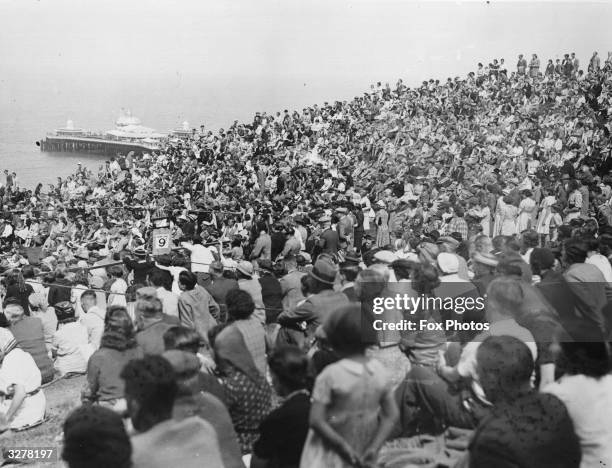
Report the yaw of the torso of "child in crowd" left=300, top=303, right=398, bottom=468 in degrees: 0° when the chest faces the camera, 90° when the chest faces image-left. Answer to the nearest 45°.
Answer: approximately 180°

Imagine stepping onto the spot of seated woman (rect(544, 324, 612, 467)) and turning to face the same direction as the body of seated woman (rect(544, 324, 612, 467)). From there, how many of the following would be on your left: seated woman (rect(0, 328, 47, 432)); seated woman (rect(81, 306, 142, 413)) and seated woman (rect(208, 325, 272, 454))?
3

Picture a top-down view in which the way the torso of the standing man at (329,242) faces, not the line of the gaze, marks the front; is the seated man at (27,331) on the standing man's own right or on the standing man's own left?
on the standing man's own left

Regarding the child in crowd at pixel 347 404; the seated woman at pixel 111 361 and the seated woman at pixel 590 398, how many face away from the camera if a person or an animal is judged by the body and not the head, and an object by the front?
3

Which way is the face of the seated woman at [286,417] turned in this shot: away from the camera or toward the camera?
away from the camera

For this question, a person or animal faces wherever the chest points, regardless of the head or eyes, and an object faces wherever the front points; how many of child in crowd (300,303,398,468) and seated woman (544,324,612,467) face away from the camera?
2

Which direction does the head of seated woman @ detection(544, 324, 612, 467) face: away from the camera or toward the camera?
away from the camera

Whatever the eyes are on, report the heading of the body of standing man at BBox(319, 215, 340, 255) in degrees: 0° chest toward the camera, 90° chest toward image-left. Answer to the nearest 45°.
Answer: approximately 135°

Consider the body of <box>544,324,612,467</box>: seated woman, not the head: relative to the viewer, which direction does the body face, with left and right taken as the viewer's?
facing away from the viewer

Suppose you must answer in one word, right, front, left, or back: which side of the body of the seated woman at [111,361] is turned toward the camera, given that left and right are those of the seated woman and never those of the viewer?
back

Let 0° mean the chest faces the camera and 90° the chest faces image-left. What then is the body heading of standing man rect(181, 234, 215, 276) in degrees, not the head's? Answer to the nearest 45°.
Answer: approximately 135°

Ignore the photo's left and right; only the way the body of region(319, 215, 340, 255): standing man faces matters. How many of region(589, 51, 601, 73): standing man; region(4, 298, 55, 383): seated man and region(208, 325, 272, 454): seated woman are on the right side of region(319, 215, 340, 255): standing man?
1

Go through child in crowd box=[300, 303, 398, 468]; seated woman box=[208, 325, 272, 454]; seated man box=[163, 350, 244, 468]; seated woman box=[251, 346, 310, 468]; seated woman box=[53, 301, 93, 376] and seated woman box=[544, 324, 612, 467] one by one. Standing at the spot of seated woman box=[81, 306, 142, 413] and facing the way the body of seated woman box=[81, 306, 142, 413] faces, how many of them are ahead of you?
1

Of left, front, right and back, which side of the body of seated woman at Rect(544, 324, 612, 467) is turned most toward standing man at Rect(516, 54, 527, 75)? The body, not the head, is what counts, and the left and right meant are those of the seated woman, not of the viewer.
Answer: front

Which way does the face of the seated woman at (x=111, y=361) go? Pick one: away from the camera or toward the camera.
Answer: away from the camera

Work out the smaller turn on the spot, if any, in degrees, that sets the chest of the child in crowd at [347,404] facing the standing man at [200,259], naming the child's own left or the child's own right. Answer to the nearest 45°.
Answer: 0° — they already face them

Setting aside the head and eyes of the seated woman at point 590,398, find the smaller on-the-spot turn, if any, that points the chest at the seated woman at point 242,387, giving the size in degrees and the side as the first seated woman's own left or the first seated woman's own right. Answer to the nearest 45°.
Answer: approximately 90° to the first seated woman's own left
